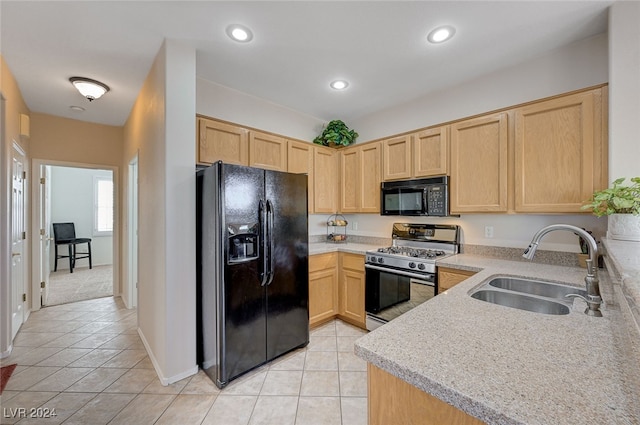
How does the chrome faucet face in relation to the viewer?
to the viewer's left

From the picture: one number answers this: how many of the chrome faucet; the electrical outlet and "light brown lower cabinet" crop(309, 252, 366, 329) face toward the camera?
2

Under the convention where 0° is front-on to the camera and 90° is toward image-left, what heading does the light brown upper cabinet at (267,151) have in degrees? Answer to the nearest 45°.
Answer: approximately 315°

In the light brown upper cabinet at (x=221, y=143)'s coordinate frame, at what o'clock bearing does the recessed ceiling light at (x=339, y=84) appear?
The recessed ceiling light is roughly at 11 o'clock from the light brown upper cabinet.

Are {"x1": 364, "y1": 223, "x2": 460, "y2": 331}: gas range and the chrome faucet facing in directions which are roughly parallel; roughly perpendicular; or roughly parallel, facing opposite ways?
roughly perpendicular
